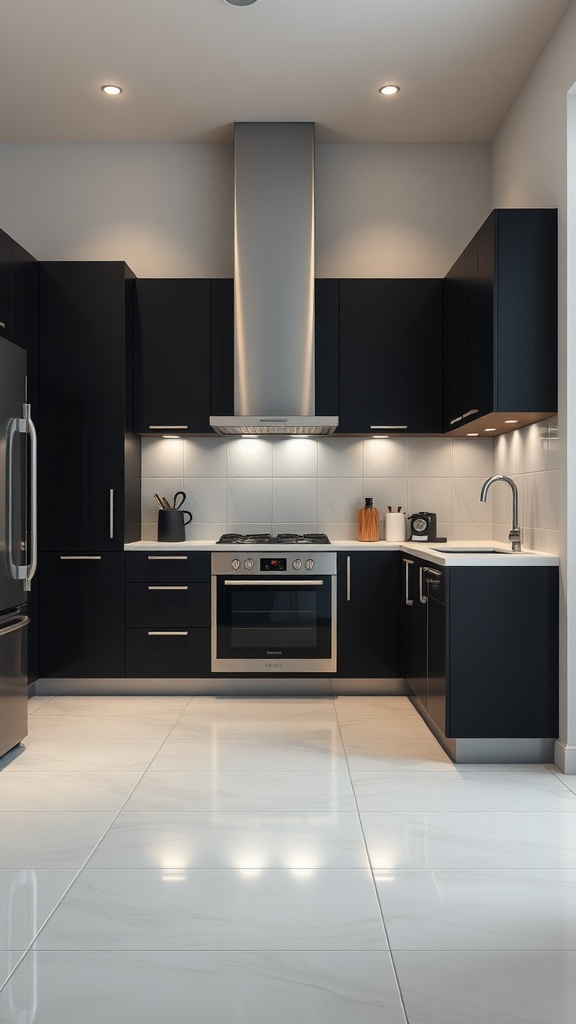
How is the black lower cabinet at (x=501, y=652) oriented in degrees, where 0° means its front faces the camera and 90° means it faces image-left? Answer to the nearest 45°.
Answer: approximately 90°

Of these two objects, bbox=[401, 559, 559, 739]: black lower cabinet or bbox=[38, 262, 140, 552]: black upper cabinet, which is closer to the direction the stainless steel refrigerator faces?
the black lower cabinet

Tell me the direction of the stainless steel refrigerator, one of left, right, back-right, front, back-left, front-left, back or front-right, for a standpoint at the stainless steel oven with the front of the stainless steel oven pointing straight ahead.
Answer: front-right

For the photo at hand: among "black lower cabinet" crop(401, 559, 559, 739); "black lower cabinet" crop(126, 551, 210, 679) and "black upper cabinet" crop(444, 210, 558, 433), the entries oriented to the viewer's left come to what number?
2

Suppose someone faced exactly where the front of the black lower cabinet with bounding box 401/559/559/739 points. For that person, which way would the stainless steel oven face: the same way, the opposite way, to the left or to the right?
to the left

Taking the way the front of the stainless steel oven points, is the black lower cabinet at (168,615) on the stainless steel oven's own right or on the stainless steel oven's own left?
on the stainless steel oven's own right

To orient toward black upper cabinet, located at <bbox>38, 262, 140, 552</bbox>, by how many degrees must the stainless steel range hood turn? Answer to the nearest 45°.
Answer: approximately 90° to its right

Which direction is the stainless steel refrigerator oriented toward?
to the viewer's right

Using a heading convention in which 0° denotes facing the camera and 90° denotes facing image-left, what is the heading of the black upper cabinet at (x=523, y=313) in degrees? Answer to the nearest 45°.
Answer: approximately 90°
